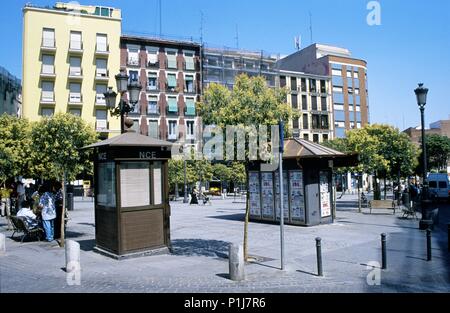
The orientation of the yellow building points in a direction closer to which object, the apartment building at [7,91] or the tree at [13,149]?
the tree

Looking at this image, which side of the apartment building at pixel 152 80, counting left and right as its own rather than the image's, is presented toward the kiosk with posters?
front

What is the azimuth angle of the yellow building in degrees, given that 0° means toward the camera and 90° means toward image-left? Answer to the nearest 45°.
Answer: approximately 0°

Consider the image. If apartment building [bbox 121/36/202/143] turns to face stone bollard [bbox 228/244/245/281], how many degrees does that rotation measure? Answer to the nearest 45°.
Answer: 0° — it already faces it

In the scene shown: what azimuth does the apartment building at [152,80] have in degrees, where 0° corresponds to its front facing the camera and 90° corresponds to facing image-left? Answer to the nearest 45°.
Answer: approximately 0°

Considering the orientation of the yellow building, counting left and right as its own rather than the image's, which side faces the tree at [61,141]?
front

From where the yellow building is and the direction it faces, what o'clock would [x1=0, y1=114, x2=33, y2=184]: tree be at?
The tree is roughly at 12 o'clock from the yellow building.

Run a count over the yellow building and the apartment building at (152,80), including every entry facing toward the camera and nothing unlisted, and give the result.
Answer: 2

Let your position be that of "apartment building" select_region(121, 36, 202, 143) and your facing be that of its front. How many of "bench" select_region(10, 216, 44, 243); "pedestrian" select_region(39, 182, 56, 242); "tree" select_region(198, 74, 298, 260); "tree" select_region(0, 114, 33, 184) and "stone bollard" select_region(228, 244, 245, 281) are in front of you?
5

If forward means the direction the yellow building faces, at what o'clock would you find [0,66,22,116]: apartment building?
The apartment building is roughly at 4 o'clock from the yellow building.
